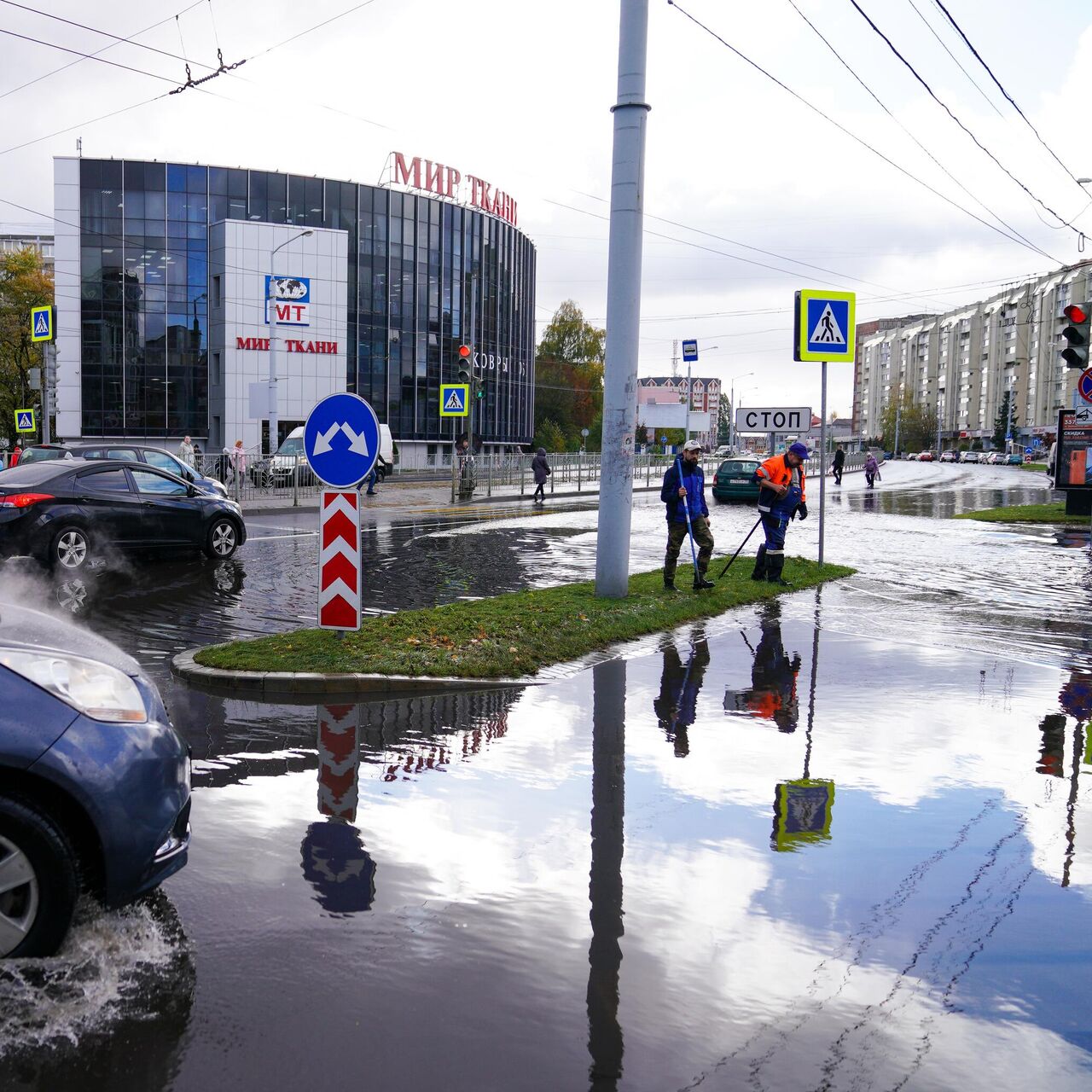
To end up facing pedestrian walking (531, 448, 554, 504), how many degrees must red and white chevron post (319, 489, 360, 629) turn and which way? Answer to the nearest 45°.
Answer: approximately 180°

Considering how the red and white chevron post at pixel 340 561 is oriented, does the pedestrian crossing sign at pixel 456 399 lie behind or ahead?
behind

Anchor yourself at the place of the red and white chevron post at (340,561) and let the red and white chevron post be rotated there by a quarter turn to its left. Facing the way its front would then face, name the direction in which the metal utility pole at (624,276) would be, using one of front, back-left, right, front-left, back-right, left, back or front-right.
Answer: front-left

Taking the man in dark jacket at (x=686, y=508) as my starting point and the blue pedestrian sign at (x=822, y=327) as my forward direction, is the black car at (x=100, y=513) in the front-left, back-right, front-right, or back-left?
back-left

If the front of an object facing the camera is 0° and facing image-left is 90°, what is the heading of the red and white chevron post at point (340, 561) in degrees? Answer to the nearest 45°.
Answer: approximately 0°
